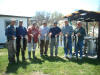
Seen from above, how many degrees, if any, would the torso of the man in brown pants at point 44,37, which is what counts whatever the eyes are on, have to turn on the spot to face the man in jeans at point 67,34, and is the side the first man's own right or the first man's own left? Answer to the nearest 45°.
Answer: approximately 90° to the first man's own left

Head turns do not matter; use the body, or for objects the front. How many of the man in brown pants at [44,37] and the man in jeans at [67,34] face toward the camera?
2

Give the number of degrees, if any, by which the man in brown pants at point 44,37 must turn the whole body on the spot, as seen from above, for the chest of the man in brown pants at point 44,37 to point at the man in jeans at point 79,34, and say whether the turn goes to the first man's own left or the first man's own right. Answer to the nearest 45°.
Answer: approximately 45° to the first man's own left

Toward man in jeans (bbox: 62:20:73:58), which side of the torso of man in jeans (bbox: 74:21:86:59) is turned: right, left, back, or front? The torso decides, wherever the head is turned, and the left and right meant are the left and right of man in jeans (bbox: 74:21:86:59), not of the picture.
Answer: right

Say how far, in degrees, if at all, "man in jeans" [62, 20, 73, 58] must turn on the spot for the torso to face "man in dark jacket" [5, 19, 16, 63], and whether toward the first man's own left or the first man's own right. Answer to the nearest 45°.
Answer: approximately 45° to the first man's own right

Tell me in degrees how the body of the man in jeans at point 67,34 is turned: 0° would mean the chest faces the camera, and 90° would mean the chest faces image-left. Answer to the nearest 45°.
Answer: approximately 0°

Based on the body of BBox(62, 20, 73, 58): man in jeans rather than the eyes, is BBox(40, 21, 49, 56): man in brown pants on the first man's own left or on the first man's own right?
on the first man's own right
